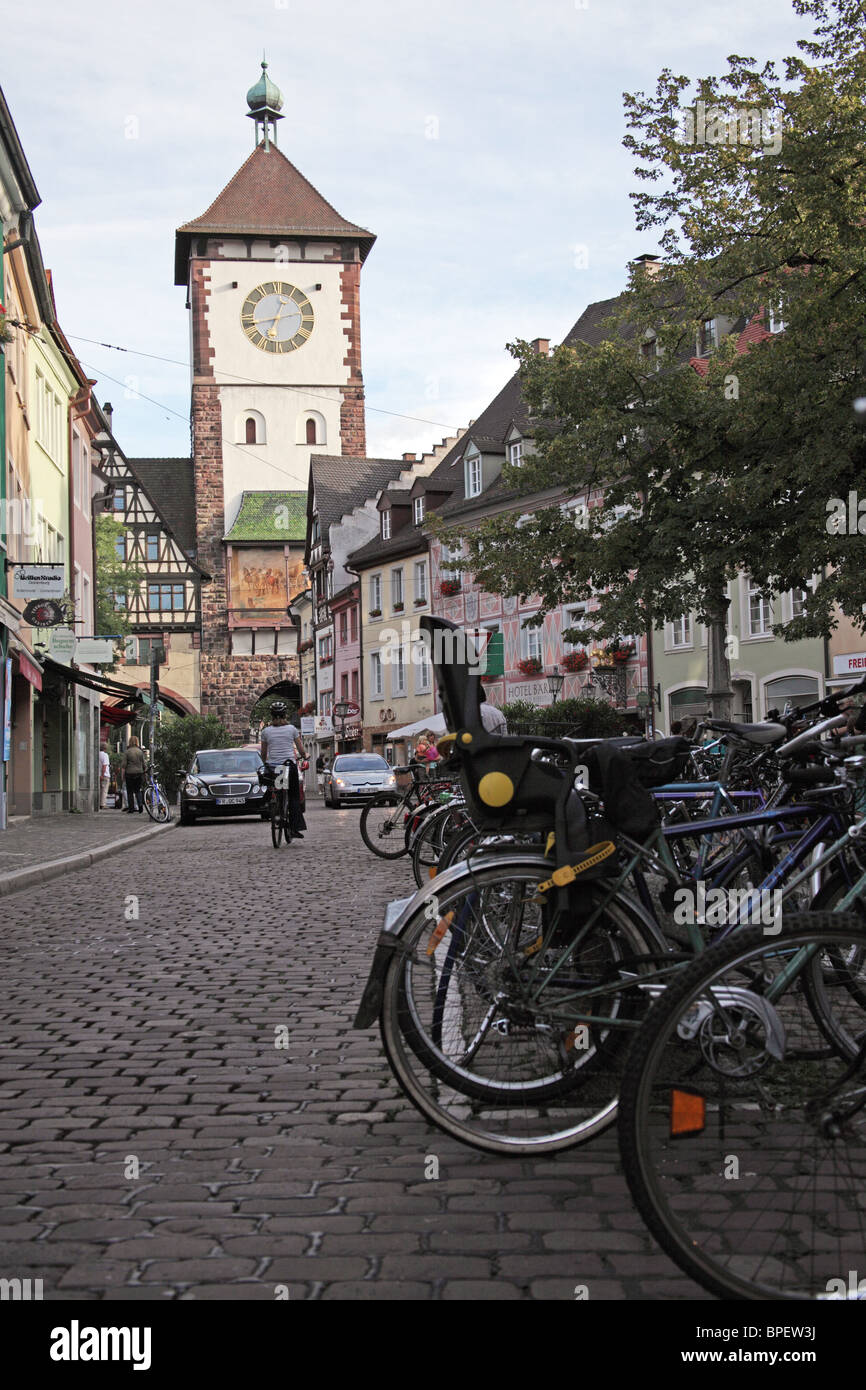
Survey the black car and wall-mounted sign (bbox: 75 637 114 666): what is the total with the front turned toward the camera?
2

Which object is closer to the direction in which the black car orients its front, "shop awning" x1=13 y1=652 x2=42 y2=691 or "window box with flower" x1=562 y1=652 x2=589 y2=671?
the shop awning

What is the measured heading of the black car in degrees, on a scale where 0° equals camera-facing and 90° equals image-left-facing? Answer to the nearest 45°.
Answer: approximately 0°

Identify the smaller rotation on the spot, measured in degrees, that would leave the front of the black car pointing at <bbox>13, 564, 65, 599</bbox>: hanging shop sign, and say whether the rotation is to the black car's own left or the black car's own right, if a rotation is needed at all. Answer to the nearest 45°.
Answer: approximately 45° to the black car's own right

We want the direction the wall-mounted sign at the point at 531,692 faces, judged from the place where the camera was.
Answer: facing the viewer and to the left of the viewer

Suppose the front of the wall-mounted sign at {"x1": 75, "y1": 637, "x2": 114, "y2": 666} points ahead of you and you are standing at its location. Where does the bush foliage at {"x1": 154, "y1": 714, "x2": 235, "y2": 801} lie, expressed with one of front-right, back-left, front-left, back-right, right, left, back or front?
back

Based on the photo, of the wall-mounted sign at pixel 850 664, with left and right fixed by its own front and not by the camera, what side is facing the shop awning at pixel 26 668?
front

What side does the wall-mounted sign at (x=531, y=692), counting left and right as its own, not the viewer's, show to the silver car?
front

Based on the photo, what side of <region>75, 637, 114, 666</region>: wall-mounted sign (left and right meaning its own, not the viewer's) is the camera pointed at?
front

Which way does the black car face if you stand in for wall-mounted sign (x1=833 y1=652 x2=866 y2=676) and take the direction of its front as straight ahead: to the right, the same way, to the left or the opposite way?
to the left
